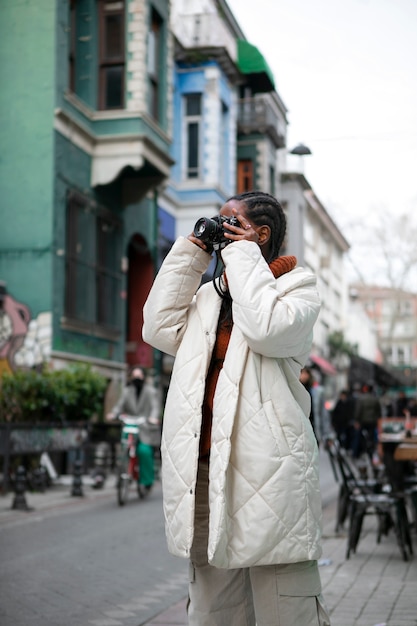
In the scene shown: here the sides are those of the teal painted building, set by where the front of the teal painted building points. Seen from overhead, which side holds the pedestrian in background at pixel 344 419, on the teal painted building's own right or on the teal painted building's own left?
on the teal painted building's own left

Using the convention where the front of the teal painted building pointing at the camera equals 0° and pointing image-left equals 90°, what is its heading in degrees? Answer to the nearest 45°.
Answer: approximately 315°

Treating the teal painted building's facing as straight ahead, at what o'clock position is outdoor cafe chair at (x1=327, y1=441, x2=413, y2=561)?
The outdoor cafe chair is roughly at 1 o'clock from the teal painted building.

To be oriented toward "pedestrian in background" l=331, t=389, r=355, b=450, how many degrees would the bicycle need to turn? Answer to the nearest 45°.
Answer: approximately 135° to its left

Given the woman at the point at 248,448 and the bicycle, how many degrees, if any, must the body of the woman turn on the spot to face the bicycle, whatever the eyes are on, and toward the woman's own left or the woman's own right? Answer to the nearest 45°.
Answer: approximately 135° to the woman's own right

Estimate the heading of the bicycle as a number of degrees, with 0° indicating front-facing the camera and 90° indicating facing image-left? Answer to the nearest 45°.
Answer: approximately 0°

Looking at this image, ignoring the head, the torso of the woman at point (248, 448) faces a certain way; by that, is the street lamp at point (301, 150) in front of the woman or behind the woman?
behind

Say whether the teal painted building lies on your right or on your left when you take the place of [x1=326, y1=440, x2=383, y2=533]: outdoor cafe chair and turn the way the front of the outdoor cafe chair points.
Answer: on your left

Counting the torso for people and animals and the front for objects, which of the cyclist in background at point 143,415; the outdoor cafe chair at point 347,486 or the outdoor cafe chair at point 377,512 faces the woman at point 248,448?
the cyclist in background
